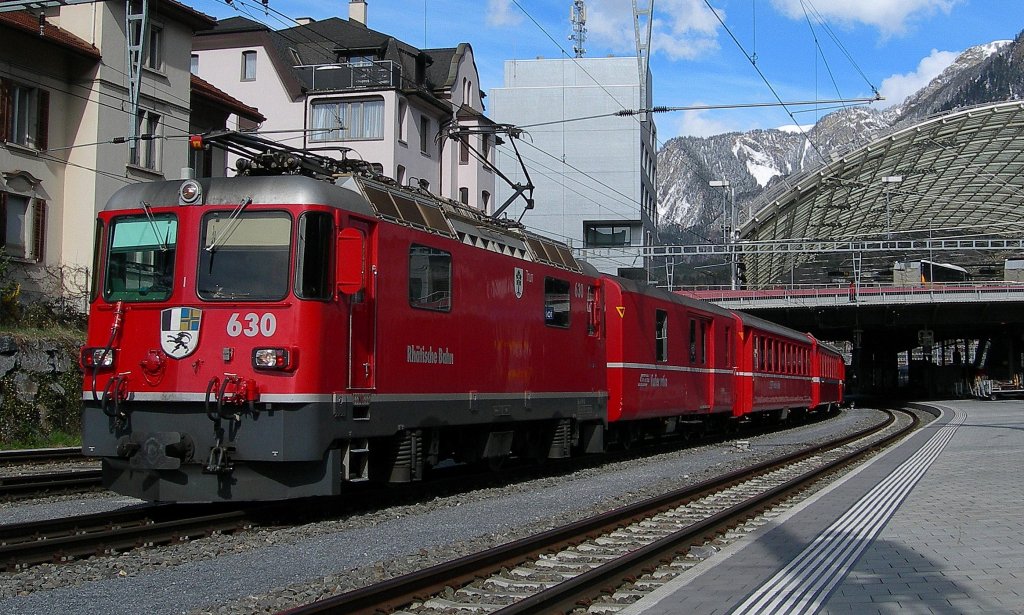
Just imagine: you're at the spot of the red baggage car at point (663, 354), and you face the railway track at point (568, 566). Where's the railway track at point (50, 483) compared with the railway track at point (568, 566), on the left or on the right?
right

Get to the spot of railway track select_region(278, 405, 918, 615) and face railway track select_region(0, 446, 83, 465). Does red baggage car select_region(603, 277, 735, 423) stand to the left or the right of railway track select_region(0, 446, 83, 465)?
right

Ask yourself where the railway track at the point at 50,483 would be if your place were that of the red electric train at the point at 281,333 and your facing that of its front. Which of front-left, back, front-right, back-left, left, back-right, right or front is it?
right

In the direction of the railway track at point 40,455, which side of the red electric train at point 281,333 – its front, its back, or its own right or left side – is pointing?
right

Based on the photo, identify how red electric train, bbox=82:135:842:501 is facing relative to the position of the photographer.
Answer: facing the viewer and to the left of the viewer

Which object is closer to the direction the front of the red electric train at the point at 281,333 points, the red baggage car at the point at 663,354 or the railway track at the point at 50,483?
the railway track

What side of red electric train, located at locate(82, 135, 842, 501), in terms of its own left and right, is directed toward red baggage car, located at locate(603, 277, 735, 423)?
back
